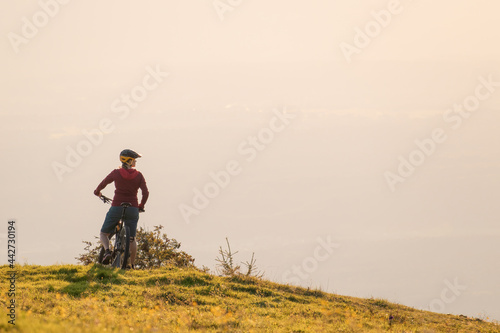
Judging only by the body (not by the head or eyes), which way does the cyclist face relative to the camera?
away from the camera
